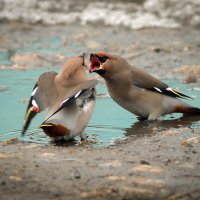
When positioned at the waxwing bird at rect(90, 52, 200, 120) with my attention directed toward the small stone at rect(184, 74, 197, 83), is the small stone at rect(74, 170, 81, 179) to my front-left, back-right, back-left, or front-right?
back-right

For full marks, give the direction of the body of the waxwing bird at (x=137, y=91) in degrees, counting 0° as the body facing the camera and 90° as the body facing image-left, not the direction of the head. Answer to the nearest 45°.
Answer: approximately 90°

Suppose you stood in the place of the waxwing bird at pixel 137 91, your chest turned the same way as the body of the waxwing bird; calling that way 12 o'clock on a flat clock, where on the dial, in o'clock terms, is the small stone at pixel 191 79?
The small stone is roughly at 4 o'clock from the waxwing bird.

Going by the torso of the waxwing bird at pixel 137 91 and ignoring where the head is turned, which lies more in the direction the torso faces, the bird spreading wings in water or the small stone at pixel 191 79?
the bird spreading wings in water

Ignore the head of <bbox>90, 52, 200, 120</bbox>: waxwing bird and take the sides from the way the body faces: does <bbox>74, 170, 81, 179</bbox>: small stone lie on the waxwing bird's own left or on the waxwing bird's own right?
on the waxwing bird's own left
